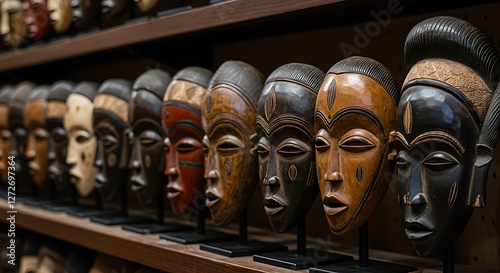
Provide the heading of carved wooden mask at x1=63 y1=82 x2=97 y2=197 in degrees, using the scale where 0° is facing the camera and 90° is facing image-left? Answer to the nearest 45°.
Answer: approximately 45°

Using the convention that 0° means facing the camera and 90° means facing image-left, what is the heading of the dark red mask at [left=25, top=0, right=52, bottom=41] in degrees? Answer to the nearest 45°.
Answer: approximately 45°

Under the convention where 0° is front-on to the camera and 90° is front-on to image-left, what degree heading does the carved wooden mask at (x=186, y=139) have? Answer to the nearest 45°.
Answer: approximately 45°
